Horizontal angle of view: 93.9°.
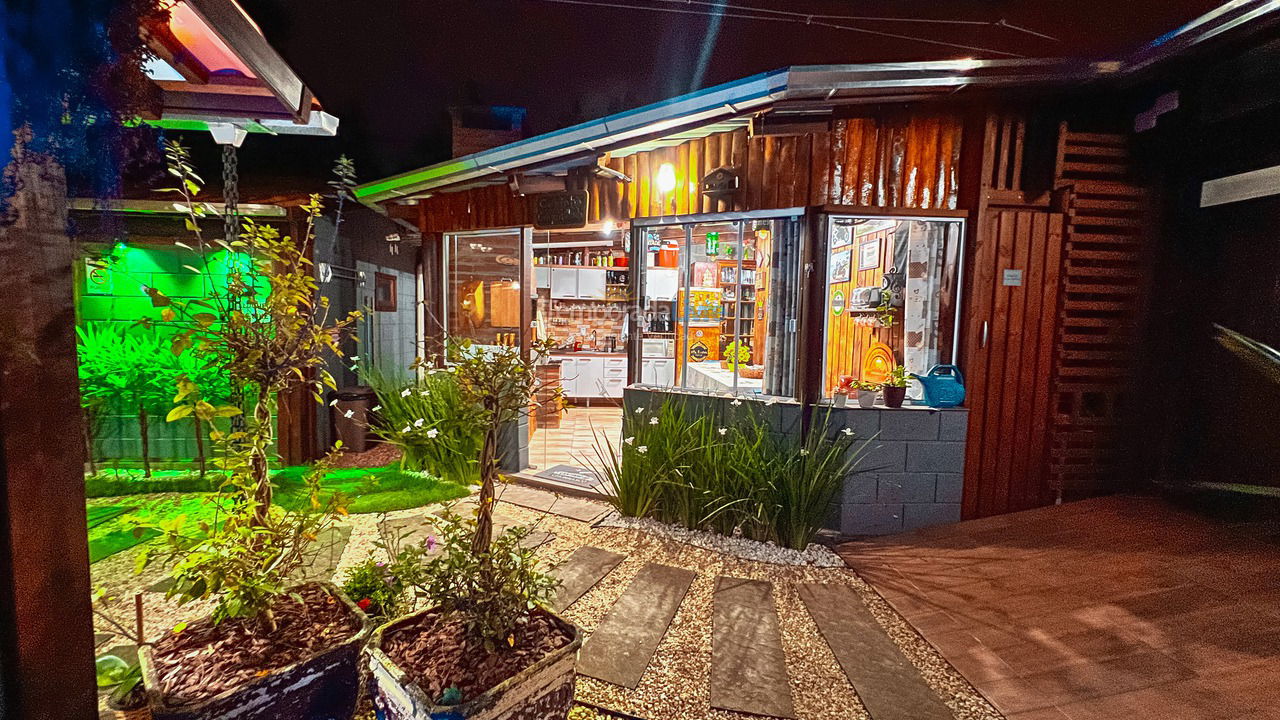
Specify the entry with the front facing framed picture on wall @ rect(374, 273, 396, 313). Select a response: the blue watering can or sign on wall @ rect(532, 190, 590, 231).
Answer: the blue watering can

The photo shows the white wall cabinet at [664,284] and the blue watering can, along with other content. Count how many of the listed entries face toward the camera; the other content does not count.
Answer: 1

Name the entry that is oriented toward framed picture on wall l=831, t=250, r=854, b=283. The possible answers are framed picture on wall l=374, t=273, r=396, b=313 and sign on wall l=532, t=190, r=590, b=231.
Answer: framed picture on wall l=374, t=273, r=396, b=313

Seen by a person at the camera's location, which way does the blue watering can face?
facing to the left of the viewer

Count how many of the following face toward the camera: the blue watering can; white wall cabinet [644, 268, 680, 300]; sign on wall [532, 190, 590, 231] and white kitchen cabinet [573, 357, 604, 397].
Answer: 3

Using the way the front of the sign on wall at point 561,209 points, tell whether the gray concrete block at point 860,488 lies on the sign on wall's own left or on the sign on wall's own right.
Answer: on the sign on wall's own left

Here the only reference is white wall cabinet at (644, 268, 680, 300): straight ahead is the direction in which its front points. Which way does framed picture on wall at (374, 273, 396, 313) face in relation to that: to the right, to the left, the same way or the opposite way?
to the left

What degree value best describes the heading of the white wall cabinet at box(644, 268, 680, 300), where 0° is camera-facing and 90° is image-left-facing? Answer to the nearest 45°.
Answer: approximately 0°

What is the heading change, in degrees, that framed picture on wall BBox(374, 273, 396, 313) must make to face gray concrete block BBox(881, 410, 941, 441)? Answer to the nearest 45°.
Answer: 0° — it already faces it
